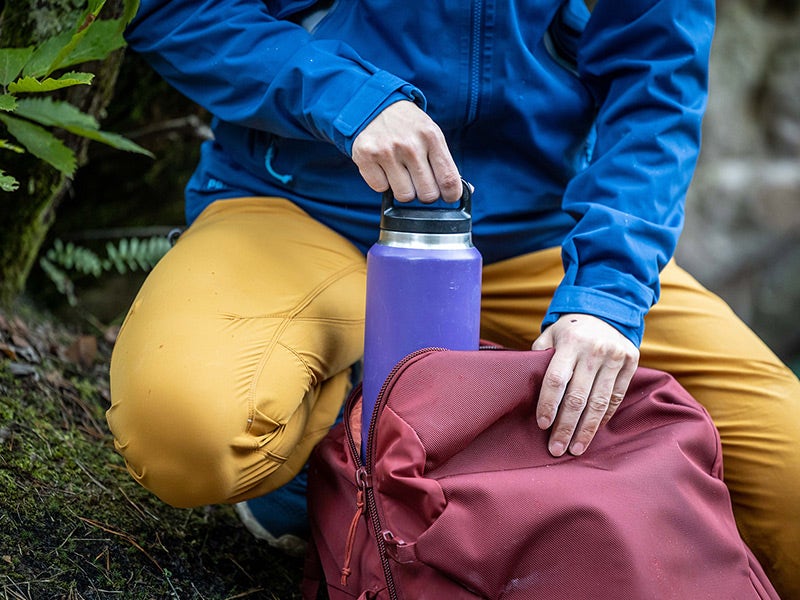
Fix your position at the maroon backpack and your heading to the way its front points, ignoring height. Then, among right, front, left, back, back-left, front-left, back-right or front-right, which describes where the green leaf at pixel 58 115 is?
back-right

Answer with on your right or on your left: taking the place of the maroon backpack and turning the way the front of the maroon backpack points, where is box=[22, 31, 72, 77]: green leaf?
on your right

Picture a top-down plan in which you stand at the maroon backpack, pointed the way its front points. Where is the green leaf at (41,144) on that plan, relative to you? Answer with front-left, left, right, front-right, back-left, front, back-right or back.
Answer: back-right

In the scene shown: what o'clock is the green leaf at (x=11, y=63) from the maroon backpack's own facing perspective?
The green leaf is roughly at 4 o'clock from the maroon backpack.

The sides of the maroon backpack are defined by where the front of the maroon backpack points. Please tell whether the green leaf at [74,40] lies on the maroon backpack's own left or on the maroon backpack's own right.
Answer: on the maroon backpack's own right

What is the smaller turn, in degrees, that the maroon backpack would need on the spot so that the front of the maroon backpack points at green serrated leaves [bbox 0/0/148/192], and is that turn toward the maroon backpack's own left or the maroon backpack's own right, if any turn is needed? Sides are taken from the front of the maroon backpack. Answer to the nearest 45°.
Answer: approximately 135° to the maroon backpack's own right

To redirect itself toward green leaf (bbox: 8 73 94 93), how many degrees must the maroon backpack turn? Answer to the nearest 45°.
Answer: approximately 135° to its right

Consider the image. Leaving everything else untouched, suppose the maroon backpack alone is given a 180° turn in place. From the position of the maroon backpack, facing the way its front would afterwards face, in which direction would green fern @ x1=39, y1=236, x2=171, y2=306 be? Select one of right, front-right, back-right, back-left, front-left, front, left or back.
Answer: front-left

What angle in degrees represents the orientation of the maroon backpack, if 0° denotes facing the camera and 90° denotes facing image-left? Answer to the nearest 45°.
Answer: approximately 0°
